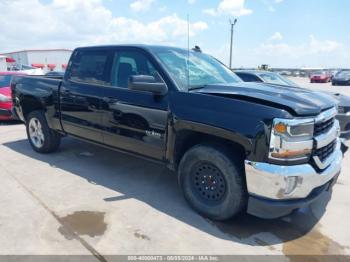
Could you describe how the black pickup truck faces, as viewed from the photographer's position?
facing the viewer and to the right of the viewer

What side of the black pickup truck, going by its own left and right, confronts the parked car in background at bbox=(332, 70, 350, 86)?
left
